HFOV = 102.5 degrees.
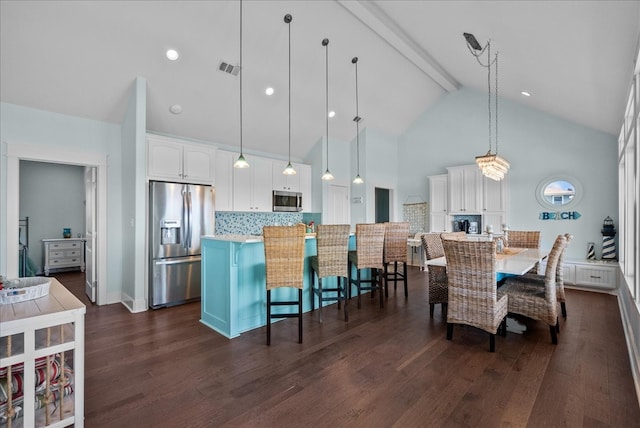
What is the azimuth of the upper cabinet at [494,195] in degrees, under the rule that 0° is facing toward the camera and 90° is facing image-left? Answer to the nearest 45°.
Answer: approximately 0°

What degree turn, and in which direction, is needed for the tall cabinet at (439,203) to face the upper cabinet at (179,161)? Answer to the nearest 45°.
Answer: approximately 45° to its right

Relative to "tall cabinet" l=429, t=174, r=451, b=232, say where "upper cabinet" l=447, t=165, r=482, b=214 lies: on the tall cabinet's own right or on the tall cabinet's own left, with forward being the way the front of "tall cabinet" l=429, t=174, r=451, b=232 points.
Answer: on the tall cabinet's own left

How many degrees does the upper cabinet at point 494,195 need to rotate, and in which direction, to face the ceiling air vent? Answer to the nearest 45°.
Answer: approximately 45° to its right

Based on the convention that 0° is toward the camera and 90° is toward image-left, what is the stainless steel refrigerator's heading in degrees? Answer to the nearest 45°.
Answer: approximately 315°

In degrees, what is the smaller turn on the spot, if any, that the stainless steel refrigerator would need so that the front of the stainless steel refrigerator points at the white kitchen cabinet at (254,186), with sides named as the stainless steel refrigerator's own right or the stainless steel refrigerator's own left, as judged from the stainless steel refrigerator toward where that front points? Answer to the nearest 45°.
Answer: approximately 90° to the stainless steel refrigerator's own left

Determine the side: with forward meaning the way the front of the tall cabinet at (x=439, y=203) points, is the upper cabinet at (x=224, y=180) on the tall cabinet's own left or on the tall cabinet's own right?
on the tall cabinet's own right
